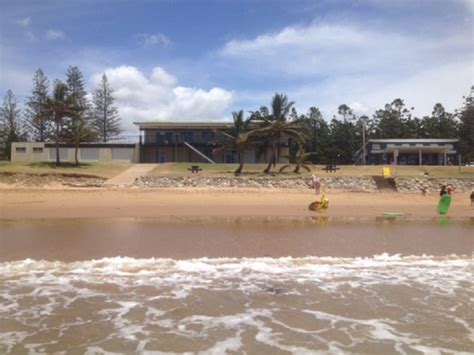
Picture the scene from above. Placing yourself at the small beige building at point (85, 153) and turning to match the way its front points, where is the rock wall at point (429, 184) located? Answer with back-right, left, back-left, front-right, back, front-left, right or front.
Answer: front-left

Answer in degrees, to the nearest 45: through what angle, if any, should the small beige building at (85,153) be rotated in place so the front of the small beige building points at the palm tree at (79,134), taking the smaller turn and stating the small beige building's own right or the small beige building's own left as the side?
0° — it already faces it

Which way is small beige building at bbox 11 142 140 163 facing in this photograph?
toward the camera

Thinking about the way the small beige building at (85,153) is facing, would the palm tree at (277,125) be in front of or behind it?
in front

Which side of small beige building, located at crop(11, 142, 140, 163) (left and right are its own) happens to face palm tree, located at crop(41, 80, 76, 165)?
front

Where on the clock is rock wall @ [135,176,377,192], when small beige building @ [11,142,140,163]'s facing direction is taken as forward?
The rock wall is roughly at 11 o'clock from the small beige building.

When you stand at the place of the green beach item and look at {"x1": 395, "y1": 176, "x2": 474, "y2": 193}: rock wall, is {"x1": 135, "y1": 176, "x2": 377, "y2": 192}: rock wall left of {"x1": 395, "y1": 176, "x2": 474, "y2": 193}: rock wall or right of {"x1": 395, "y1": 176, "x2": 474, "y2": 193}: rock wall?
left

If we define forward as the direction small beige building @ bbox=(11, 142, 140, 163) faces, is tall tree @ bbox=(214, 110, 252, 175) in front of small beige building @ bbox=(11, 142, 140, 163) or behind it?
in front
